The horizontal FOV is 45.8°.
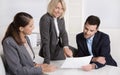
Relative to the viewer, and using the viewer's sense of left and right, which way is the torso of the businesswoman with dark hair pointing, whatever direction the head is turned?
facing to the right of the viewer

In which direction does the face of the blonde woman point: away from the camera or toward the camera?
toward the camera

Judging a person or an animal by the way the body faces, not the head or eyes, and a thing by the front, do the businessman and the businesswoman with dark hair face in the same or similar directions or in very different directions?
very different directions

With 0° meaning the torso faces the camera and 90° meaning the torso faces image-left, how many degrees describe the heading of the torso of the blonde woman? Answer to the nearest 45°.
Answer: approximately 315°

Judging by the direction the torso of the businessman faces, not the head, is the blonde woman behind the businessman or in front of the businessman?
in front

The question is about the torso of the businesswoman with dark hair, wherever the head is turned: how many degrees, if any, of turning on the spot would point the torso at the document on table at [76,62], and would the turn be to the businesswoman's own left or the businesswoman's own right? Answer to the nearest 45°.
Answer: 0° — they already face it

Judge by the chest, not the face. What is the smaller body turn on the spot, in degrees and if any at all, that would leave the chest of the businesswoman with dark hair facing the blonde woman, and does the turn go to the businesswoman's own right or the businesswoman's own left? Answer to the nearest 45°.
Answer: approximately 45° to the businesswoman's own left

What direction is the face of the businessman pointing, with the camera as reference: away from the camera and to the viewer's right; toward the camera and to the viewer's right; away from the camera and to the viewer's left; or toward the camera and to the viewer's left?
toward the camera and to the viewer's left

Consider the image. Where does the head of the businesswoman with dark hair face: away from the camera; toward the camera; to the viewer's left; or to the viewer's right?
to the viewer's right
